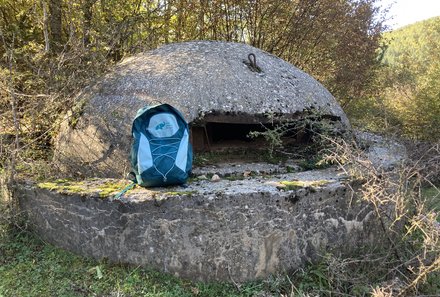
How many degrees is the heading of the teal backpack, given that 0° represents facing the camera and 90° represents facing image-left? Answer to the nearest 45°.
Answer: approximately 0°

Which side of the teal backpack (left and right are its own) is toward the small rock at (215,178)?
left
